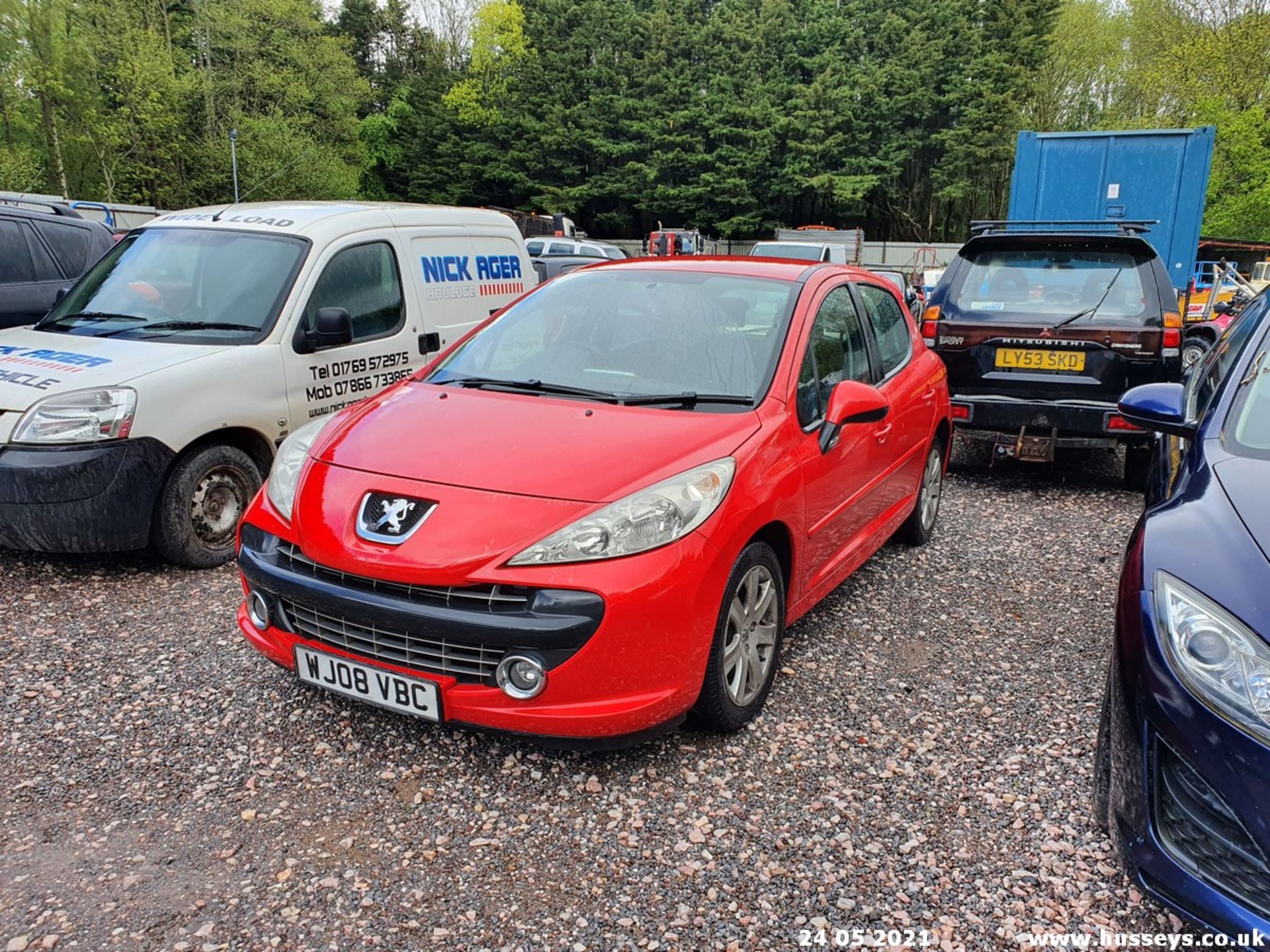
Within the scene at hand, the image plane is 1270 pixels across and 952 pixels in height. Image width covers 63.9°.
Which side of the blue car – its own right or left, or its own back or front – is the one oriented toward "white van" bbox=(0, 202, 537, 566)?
right

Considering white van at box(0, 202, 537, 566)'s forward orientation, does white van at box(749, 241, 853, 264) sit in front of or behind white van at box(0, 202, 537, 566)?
behind

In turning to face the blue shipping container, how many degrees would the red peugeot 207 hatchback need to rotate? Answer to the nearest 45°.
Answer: approximately 180°

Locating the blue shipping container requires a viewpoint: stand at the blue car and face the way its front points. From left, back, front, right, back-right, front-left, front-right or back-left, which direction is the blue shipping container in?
back
